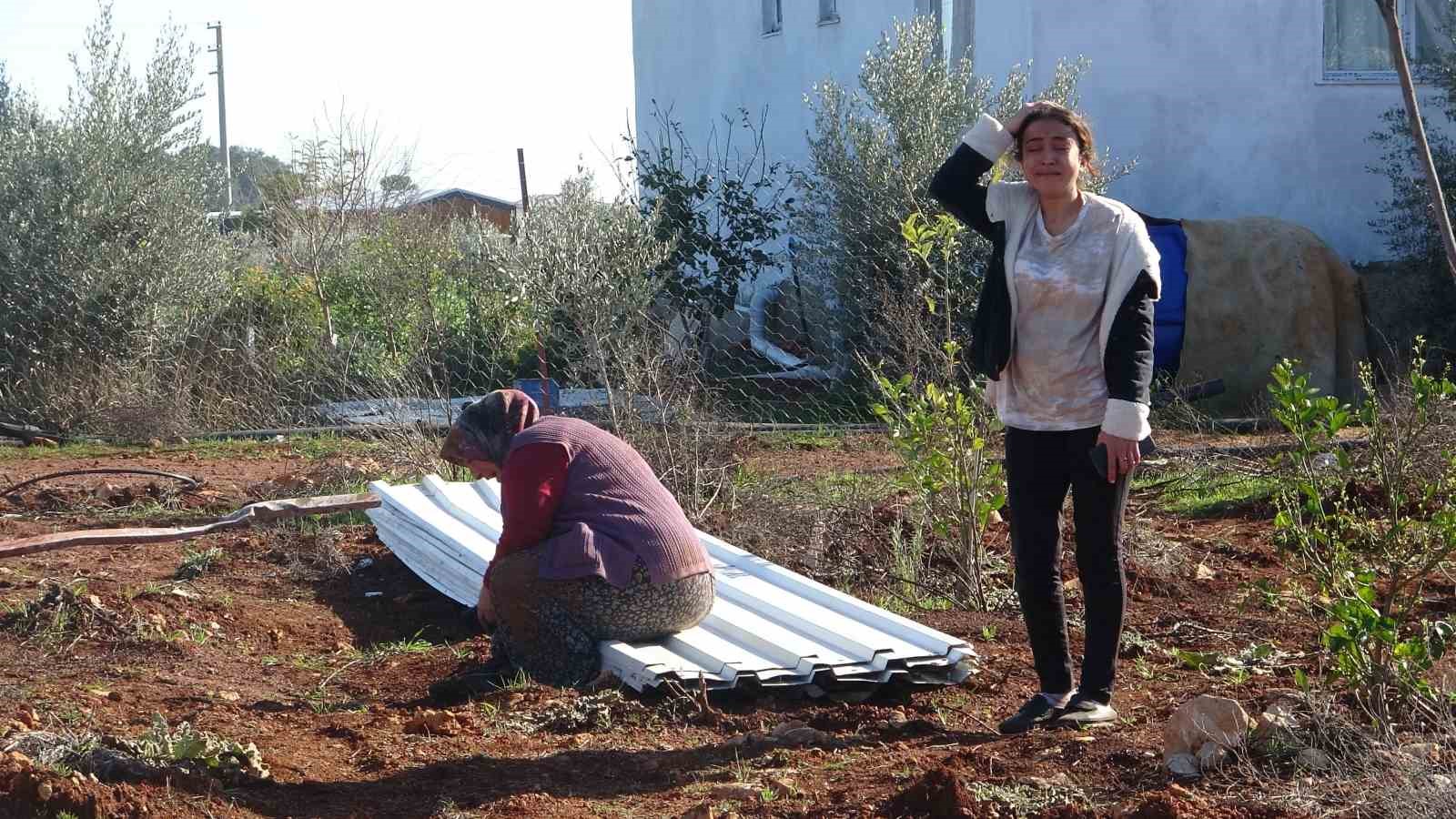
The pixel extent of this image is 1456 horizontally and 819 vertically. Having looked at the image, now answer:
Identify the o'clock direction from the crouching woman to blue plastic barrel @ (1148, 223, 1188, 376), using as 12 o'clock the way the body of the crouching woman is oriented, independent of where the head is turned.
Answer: The blue plastic barrel is roughly at 4 o'clock from the crouching woman.

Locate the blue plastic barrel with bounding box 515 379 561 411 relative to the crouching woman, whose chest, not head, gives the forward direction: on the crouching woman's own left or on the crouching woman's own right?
on the crouching woman's own right

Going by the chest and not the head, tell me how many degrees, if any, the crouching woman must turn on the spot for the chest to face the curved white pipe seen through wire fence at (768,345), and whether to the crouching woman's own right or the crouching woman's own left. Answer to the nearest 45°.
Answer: approximately 90° to the crouching woman's own right

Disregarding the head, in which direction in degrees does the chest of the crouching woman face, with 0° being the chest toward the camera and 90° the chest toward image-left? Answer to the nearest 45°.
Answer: approximately 90°

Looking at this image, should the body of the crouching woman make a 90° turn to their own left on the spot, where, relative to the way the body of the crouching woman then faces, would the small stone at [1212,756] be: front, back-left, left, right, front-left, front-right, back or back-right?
front-left

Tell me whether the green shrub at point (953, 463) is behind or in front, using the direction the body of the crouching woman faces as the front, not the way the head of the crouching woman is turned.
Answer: behind

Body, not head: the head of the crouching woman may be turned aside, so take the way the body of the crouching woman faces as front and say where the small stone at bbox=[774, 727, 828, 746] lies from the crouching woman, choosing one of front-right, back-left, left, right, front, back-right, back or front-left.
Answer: back-left

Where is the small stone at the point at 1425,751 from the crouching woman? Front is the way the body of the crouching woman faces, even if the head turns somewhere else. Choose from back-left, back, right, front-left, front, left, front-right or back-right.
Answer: back-left

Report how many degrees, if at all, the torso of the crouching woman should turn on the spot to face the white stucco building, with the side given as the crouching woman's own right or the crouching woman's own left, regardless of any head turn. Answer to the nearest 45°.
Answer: approximately 135° to the crouching woman's own right
